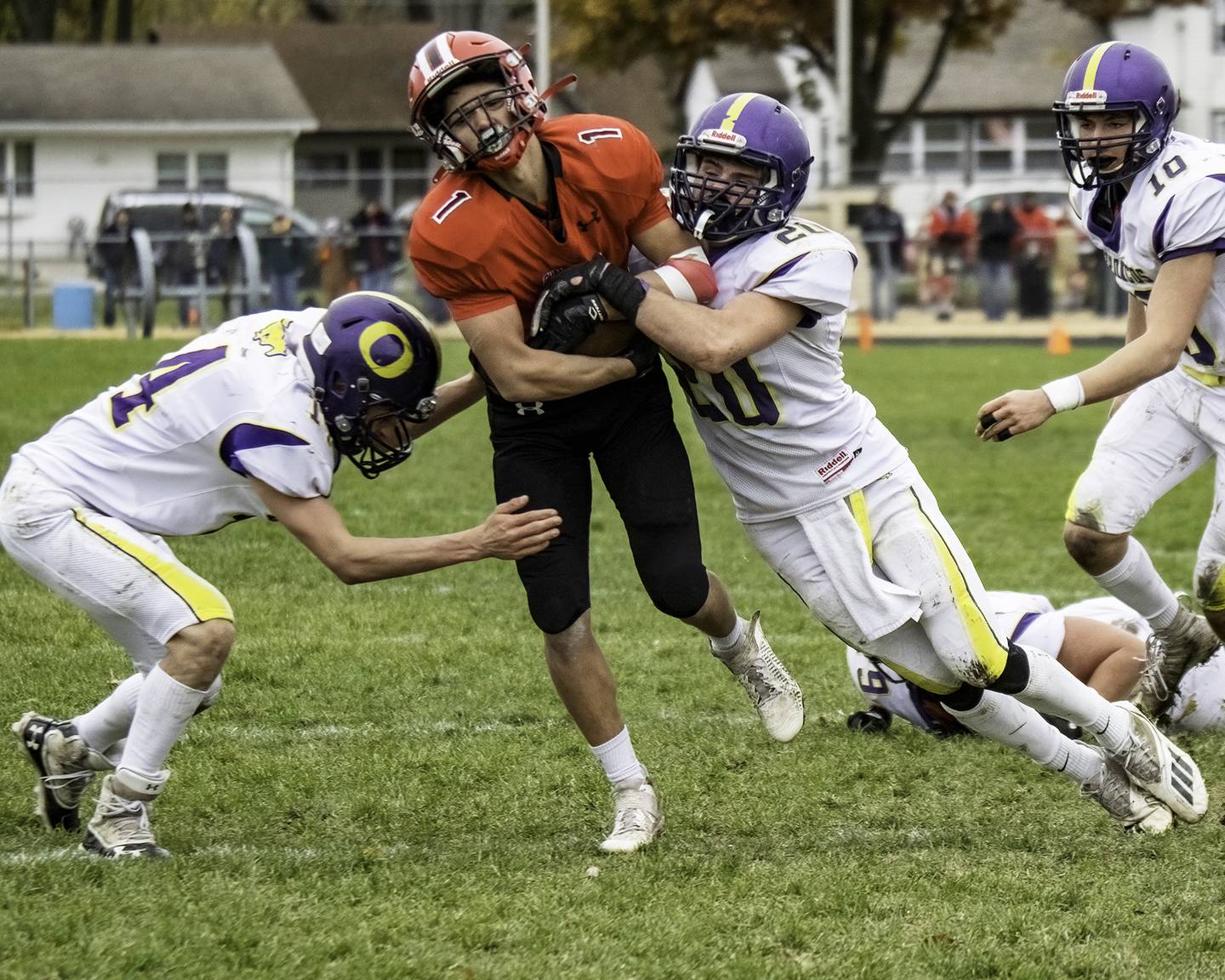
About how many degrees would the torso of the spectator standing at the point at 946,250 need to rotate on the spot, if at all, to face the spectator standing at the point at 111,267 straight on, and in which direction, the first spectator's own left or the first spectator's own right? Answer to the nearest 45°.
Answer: approximately 45° to the first spectator's own right

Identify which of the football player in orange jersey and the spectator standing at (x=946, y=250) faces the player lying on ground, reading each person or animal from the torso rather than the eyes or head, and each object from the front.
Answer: the spectator standing

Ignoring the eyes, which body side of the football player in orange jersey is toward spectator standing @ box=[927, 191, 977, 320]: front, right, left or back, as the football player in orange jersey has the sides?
back

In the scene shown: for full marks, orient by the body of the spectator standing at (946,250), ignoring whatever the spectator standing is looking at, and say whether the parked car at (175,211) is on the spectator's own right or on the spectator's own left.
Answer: on the spectator's own right

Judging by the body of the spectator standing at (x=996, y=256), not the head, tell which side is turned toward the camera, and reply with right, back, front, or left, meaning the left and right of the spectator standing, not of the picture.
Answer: front
